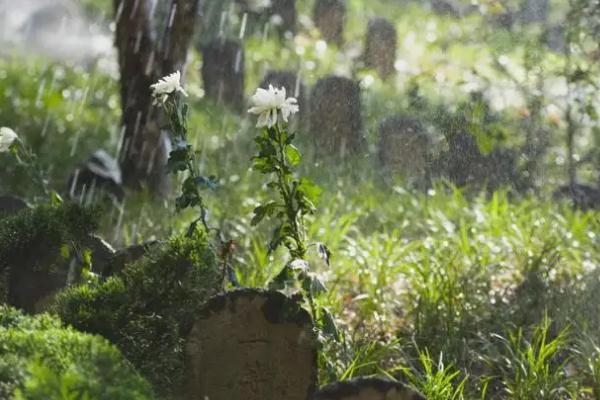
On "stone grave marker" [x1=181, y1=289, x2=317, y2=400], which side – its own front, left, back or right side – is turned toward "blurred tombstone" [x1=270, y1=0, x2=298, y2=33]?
back

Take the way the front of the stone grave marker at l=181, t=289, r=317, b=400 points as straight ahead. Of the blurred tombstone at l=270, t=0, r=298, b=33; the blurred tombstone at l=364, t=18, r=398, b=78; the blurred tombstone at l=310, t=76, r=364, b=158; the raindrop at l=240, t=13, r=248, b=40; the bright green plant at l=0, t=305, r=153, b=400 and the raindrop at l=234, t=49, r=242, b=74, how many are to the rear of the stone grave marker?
5

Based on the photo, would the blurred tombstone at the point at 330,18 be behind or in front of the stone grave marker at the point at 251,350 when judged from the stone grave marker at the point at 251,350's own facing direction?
behind

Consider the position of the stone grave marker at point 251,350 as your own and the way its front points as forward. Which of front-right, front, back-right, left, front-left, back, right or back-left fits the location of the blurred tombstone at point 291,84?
back

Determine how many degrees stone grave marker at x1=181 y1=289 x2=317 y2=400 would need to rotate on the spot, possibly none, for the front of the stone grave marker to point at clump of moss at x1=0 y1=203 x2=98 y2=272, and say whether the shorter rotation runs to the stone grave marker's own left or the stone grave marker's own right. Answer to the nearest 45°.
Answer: approximately 135° to the stone grave marker's own right

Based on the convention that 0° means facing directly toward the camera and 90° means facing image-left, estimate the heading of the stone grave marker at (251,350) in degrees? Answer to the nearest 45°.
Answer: approximately 0°

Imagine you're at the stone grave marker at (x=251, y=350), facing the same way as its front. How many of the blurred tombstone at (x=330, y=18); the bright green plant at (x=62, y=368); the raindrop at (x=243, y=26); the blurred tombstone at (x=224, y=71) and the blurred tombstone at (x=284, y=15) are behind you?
4

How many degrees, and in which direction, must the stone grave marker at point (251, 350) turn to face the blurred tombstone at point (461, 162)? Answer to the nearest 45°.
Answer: approximately 180°
